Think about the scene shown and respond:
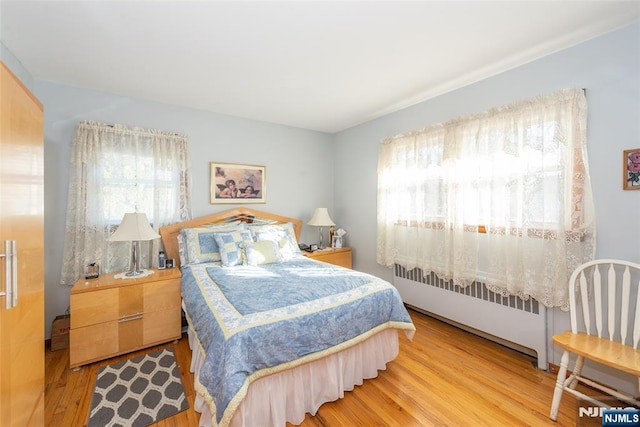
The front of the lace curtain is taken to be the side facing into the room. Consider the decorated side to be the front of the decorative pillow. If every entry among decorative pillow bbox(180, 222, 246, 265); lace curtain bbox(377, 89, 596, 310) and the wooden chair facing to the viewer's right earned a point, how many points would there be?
0

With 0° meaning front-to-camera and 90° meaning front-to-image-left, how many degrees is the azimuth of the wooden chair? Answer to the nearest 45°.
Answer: approximately 45°

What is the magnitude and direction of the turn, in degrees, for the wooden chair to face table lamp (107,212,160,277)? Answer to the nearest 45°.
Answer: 0° — it already faces it

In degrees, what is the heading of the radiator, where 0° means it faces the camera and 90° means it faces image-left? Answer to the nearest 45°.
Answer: approximately 45°

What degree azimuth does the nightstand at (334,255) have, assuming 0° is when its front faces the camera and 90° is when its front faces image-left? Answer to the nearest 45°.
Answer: approximately 315°

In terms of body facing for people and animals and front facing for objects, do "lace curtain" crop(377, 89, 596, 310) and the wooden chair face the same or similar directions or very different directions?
same or similar directions

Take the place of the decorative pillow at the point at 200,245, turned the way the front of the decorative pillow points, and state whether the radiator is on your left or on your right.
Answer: on your left

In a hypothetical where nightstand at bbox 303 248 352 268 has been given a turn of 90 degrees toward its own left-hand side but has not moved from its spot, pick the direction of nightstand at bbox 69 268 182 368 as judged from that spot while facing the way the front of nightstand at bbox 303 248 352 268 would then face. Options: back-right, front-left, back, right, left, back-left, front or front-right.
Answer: back

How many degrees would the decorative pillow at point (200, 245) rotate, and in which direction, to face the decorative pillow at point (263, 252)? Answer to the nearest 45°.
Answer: approximately 45° to its left

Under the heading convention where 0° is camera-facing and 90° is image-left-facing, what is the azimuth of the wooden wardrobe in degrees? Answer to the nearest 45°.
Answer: approximately 270°

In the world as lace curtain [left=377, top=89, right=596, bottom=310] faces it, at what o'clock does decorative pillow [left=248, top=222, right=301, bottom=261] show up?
The decorative pillow is roughly at 1 o'clock from the lace curtain.

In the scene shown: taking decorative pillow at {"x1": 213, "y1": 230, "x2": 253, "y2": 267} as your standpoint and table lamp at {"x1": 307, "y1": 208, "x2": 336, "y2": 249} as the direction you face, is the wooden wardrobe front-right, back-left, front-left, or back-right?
back-right

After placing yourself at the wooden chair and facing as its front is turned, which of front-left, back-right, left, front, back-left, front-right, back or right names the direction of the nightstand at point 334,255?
front-right

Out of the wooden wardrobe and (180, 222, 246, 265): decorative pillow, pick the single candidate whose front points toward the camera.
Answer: the decorative pillow

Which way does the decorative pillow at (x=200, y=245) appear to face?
toward the camera

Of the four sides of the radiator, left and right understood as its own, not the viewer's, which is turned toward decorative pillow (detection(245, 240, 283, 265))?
front

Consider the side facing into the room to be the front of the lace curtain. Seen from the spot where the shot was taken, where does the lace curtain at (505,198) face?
facing the viewer and to the left of the viewer
